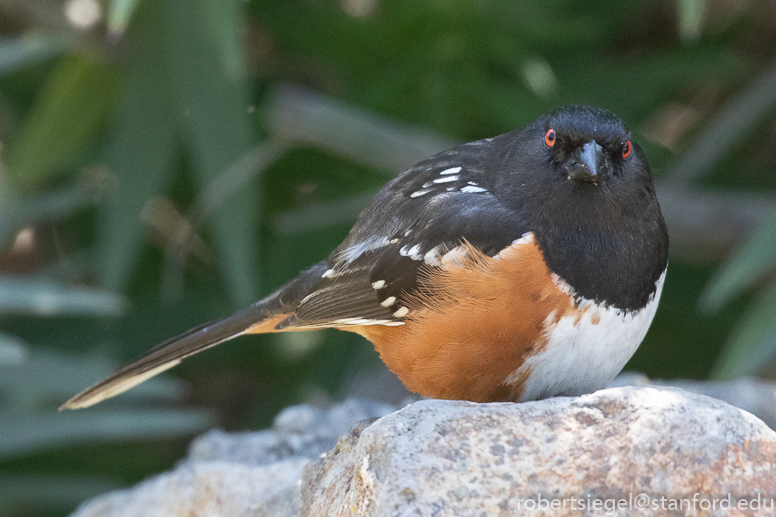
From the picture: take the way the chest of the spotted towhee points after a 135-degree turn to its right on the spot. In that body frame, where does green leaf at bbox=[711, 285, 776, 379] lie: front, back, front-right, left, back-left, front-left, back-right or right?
back-right

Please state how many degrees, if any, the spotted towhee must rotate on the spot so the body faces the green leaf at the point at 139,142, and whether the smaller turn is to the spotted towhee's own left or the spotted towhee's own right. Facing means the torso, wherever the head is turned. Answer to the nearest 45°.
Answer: approximately 180°

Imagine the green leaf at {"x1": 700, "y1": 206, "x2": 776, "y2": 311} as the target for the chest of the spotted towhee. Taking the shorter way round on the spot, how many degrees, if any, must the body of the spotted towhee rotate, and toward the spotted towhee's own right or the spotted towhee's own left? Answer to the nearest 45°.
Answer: approximately 90° to the spotted towhee's own left

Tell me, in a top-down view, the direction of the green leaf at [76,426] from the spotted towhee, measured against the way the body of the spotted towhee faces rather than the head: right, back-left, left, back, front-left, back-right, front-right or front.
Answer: back

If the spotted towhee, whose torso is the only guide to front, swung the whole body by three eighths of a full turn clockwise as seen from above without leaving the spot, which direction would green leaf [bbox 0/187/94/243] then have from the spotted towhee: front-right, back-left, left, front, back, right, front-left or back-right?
front-right

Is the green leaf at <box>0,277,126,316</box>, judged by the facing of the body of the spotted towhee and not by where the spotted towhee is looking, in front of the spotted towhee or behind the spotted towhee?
behind

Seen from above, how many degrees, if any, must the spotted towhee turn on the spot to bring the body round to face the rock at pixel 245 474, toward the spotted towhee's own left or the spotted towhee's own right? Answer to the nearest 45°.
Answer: approximately 180°

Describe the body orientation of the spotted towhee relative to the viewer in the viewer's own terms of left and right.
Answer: facing the viewer and to the right of the viewer

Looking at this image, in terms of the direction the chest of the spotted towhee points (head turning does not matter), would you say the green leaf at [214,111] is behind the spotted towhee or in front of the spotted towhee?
behind

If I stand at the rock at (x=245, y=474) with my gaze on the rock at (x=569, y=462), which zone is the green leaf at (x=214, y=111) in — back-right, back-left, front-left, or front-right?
back-left
